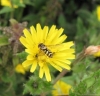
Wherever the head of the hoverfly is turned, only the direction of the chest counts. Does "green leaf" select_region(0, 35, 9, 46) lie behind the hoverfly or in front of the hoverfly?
in front

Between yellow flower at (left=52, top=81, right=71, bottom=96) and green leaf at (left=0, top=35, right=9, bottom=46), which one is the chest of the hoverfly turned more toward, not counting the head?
the green leaf

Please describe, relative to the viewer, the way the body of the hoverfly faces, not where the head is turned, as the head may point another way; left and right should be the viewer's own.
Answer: facing away from the viewer and to the left of the viewer

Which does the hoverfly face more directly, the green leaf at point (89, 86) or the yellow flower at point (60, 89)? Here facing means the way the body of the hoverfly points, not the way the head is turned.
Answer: the yellow flower
